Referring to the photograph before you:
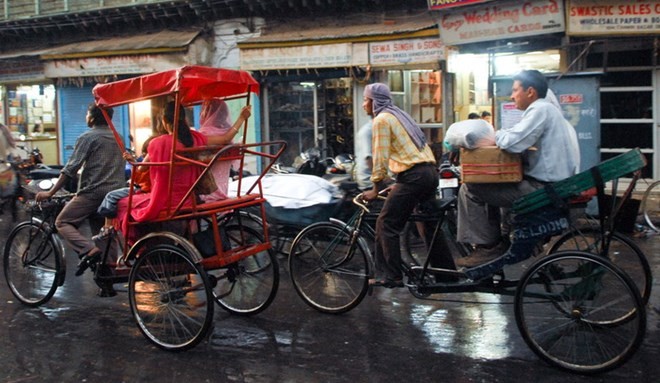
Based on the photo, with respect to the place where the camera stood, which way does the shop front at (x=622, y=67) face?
facing the viewer

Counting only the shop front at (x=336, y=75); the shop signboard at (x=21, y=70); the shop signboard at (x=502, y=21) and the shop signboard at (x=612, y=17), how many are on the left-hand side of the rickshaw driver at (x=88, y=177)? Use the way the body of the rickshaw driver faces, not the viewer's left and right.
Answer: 0

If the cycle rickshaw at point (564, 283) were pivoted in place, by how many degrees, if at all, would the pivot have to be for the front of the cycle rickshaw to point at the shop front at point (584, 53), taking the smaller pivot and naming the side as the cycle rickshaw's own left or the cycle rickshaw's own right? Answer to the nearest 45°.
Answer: approximately 90° to the cycle rickshaw's own right

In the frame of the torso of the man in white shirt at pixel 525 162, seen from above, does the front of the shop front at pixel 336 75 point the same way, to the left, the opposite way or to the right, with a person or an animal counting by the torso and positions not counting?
to the left

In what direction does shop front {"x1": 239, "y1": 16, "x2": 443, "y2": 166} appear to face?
toward the camera

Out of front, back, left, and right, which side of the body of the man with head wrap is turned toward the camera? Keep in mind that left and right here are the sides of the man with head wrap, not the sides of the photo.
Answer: left

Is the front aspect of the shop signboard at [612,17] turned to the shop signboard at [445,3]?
no

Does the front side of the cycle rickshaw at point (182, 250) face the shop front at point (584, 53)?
no

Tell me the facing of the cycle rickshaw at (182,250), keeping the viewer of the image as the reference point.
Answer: facing away from the viewer and to the left of the viewer

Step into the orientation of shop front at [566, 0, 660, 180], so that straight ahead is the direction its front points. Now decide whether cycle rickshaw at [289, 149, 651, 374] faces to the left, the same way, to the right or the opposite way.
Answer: to the right

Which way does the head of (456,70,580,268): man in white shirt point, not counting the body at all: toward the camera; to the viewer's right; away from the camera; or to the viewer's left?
to the viewer's left

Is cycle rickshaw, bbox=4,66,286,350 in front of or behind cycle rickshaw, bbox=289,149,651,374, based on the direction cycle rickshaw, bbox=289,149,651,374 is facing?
in front

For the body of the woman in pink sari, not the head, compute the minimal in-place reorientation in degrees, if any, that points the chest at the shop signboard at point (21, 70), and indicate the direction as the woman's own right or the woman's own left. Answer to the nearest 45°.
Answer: approximately 45° to the woman's own right

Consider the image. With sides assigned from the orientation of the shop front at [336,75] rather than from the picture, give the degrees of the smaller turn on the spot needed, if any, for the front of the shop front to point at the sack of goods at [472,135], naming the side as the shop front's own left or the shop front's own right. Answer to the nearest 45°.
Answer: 0° — it already faces it

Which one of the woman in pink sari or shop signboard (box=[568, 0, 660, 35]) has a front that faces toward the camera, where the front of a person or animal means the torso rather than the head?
the shop signboard

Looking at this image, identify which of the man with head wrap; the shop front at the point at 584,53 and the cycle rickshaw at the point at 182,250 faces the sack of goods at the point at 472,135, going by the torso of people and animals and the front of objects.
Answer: the shop front

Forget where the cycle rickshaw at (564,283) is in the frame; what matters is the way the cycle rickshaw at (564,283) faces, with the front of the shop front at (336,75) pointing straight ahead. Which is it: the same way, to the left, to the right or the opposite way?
to the right

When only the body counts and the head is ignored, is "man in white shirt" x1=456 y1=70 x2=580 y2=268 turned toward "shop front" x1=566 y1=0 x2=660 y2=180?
no

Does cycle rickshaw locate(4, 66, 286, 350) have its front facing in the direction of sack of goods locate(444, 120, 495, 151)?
no

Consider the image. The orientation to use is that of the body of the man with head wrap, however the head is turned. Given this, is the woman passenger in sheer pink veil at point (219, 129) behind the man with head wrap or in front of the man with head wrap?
in front

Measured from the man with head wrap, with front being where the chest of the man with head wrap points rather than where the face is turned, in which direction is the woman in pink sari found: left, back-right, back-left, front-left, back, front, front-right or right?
front

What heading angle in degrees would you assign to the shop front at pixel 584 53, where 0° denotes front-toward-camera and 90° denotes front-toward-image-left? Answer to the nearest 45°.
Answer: approximately 0°
